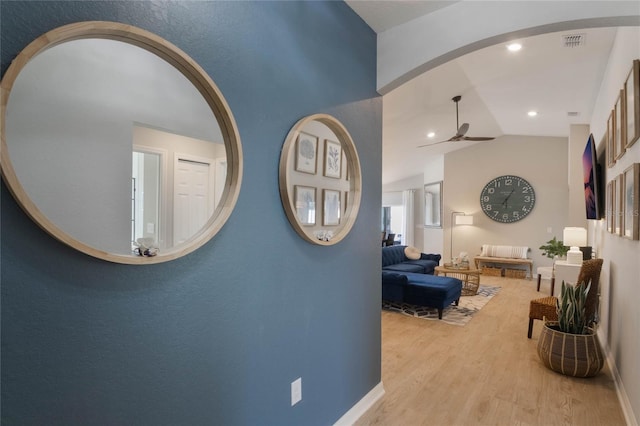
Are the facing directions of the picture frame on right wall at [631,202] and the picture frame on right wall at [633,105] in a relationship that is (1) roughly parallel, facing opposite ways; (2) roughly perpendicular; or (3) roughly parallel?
roughly parallel

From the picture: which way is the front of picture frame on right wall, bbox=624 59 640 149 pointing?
to the viewer's left

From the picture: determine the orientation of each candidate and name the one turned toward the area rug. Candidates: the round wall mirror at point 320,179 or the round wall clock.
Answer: the round wall clock

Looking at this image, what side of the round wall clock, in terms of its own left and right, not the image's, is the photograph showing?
front

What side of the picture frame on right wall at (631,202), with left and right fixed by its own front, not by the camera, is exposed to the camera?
left

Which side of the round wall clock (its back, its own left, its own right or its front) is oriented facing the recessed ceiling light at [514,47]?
front

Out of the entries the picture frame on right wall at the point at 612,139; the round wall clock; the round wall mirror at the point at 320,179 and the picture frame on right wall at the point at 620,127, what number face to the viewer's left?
2

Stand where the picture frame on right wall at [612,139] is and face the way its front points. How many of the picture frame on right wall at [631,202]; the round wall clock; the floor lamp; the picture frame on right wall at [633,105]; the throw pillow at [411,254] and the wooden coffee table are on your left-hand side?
2

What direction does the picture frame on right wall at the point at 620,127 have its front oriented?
to the viewer's left

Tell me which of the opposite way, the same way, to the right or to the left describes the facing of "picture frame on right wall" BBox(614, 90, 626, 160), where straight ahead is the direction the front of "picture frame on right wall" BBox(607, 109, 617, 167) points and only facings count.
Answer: the same way

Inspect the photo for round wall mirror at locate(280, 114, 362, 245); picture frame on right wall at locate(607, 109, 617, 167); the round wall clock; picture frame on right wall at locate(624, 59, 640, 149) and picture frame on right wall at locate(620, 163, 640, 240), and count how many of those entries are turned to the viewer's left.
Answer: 3

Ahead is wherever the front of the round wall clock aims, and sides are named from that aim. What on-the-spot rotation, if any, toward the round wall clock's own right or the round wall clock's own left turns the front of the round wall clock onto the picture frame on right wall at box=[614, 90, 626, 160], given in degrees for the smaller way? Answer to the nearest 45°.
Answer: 0° — it already faces it

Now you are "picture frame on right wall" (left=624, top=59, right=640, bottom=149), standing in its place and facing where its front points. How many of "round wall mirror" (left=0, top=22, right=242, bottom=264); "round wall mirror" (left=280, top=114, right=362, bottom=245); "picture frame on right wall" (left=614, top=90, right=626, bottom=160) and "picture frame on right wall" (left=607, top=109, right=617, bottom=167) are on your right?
2
